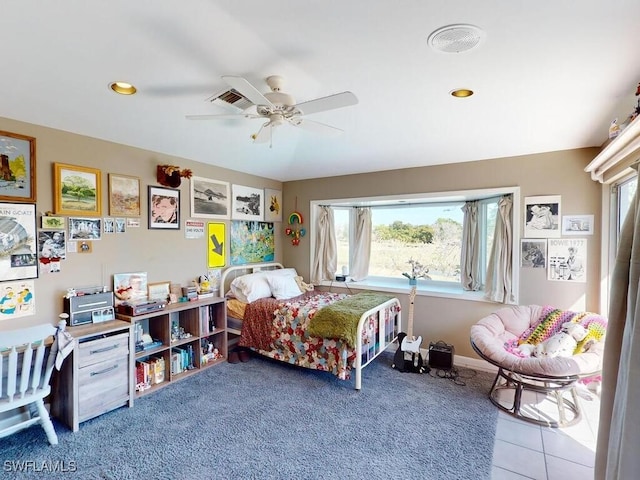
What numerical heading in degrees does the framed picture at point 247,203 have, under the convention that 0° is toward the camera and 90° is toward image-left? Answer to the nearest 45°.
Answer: approximately 315°

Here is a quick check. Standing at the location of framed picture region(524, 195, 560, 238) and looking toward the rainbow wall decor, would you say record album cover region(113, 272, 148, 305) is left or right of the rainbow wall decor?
left

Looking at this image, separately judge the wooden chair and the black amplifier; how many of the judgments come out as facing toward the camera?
1

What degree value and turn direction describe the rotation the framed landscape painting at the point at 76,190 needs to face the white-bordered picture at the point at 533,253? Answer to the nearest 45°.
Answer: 0° — it already faces it

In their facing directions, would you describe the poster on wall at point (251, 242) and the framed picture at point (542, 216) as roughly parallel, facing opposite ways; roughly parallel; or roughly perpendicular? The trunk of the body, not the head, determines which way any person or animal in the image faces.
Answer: roughly perpendicular

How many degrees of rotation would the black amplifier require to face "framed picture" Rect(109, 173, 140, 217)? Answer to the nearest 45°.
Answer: approximately 45° to its right

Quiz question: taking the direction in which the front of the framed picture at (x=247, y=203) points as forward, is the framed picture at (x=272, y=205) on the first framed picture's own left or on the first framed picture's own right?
on the first framed picture's own left

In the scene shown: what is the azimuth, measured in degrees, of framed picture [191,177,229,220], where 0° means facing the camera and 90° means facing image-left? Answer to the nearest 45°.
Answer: approximately 315°

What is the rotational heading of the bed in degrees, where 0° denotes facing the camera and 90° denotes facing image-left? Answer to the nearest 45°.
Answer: approximately 315°

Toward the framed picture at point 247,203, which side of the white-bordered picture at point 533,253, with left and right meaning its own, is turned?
right
